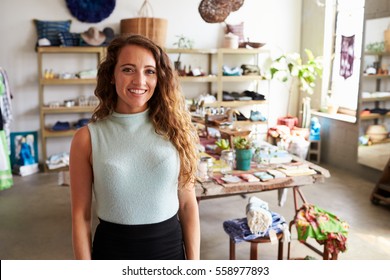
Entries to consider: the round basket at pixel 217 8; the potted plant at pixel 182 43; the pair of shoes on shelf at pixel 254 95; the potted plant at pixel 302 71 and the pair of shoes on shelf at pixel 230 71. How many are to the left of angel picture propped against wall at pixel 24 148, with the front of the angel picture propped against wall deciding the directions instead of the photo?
5

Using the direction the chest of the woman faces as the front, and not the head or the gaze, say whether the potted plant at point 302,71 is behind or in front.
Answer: behind

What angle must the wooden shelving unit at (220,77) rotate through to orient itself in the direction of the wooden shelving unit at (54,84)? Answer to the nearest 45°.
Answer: approximately 90° to its right

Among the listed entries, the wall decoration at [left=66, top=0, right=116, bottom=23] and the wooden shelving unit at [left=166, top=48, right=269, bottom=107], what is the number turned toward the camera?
2

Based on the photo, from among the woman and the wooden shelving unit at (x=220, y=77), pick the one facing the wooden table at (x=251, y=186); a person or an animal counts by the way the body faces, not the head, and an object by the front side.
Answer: the wooden shelving unit

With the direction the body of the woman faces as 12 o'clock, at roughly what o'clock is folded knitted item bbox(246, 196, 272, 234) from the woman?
The folded knitted item is roughly at 7 o'clock from the woman.

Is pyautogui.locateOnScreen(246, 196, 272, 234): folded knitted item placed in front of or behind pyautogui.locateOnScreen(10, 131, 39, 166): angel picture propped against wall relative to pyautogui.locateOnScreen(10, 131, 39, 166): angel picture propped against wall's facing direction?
in front
